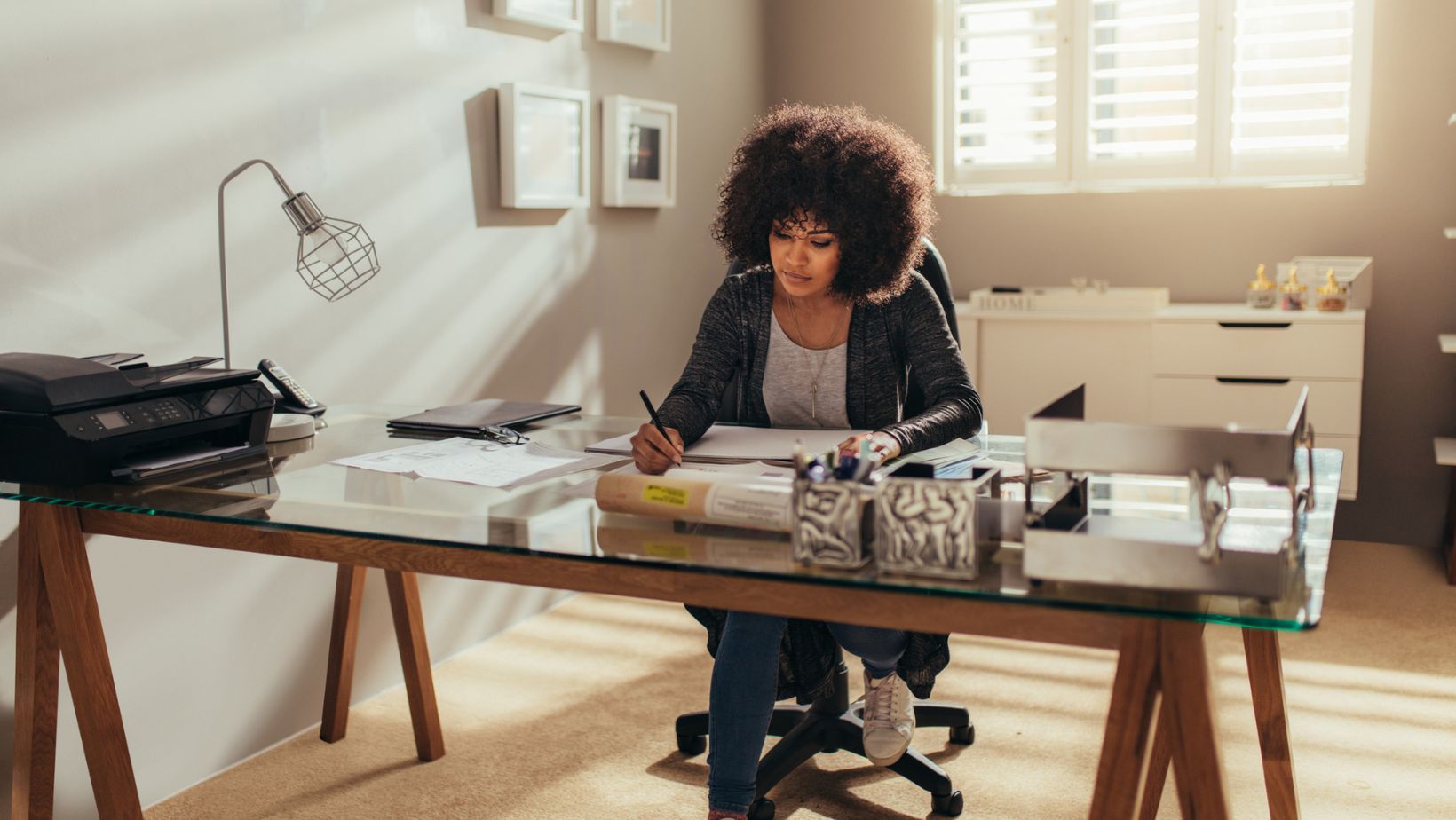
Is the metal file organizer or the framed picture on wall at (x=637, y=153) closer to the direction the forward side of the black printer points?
the metal file organizer

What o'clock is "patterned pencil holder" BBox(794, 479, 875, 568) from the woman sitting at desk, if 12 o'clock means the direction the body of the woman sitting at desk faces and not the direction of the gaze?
The patterned pencil holder is roughly at 12 o'clock from the woman sitting at desk.

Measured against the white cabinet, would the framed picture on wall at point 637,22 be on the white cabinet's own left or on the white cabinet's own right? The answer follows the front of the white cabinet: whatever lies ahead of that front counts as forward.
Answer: on the white cabinet's own right

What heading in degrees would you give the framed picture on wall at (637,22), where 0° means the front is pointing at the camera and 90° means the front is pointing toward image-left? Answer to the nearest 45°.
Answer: approximately 315°

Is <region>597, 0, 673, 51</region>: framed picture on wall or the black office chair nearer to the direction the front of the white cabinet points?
the black office chair

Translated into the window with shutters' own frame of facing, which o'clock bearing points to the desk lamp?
The desk lamp is roughly at 1 o'clock from the window with shutters.

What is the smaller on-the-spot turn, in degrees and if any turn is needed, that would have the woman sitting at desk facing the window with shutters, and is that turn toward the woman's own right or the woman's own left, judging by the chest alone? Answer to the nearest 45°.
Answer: approximately 135° to the woman's own left

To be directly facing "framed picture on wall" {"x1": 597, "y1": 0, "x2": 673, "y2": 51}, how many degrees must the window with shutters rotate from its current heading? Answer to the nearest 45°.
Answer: approximately 45° to its right

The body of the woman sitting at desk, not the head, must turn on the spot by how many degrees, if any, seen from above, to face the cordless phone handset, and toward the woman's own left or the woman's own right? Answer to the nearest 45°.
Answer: approximately 90° to the woman's own right

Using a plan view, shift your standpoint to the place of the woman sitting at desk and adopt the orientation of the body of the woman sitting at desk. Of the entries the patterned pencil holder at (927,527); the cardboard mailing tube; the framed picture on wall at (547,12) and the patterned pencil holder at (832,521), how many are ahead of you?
3
